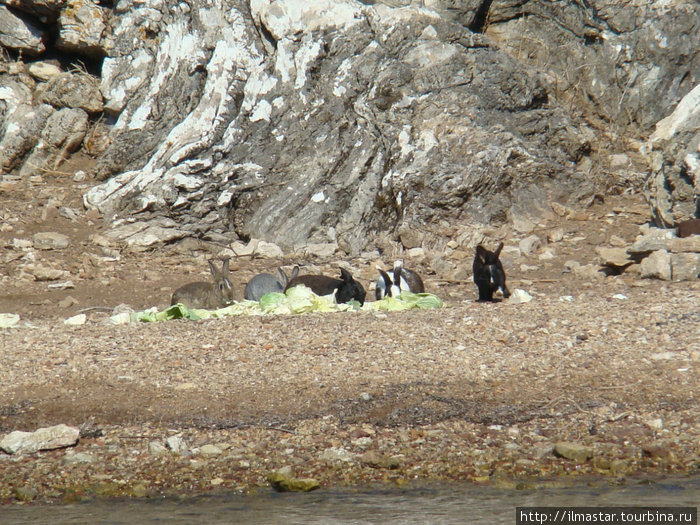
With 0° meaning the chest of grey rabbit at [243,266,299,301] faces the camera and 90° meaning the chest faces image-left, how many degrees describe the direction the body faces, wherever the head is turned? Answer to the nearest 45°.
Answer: approximately 270°

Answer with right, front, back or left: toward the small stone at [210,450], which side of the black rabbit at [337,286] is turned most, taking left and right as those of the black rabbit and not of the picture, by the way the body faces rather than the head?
right

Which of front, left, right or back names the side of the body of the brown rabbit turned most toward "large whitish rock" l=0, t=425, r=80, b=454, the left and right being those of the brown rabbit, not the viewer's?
right

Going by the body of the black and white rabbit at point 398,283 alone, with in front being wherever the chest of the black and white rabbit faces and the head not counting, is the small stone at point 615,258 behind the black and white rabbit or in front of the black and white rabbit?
behind

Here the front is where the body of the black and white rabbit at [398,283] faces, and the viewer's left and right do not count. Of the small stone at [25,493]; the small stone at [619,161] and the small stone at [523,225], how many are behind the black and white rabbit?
2

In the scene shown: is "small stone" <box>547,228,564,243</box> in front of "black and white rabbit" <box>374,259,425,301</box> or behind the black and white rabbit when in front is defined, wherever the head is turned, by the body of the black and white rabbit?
behind

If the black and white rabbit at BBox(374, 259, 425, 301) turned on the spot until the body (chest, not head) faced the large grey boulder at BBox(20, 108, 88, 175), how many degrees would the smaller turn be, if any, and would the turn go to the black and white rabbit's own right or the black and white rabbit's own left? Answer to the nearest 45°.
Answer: approximately 90° to the black and white rabbit's own right

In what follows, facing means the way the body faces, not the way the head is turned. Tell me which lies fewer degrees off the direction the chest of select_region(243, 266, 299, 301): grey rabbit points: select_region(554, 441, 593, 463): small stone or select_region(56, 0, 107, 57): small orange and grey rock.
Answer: the small stone

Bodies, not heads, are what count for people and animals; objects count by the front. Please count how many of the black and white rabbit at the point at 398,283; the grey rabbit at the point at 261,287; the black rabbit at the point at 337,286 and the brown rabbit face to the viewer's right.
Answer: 3

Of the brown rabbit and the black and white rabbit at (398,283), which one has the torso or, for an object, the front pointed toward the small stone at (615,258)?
the brown rabbit

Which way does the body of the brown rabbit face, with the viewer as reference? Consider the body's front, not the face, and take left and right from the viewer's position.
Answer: facing to the right of the viewer
